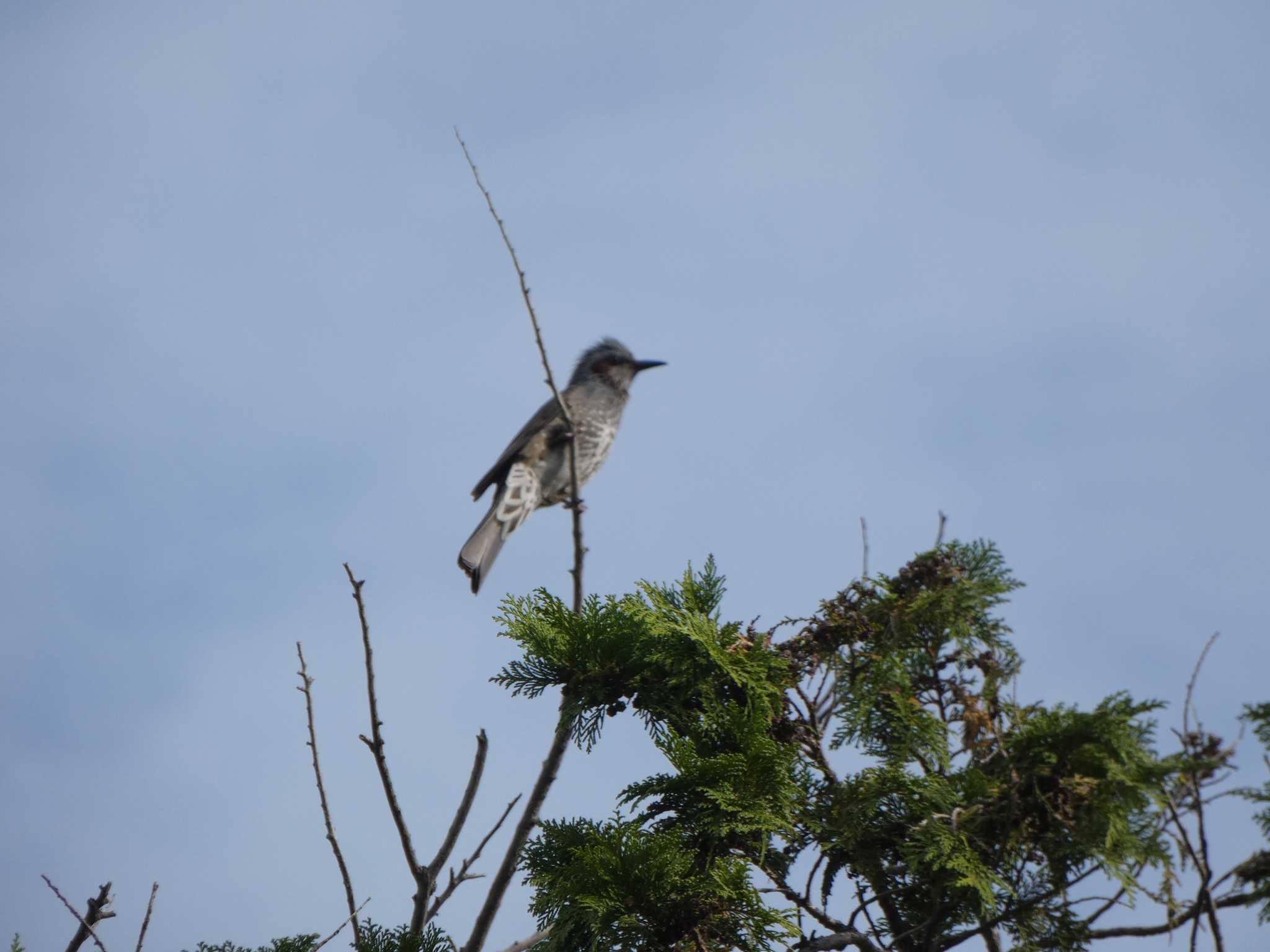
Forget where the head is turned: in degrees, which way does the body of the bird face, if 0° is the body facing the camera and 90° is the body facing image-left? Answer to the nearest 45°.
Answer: approximately 270°
